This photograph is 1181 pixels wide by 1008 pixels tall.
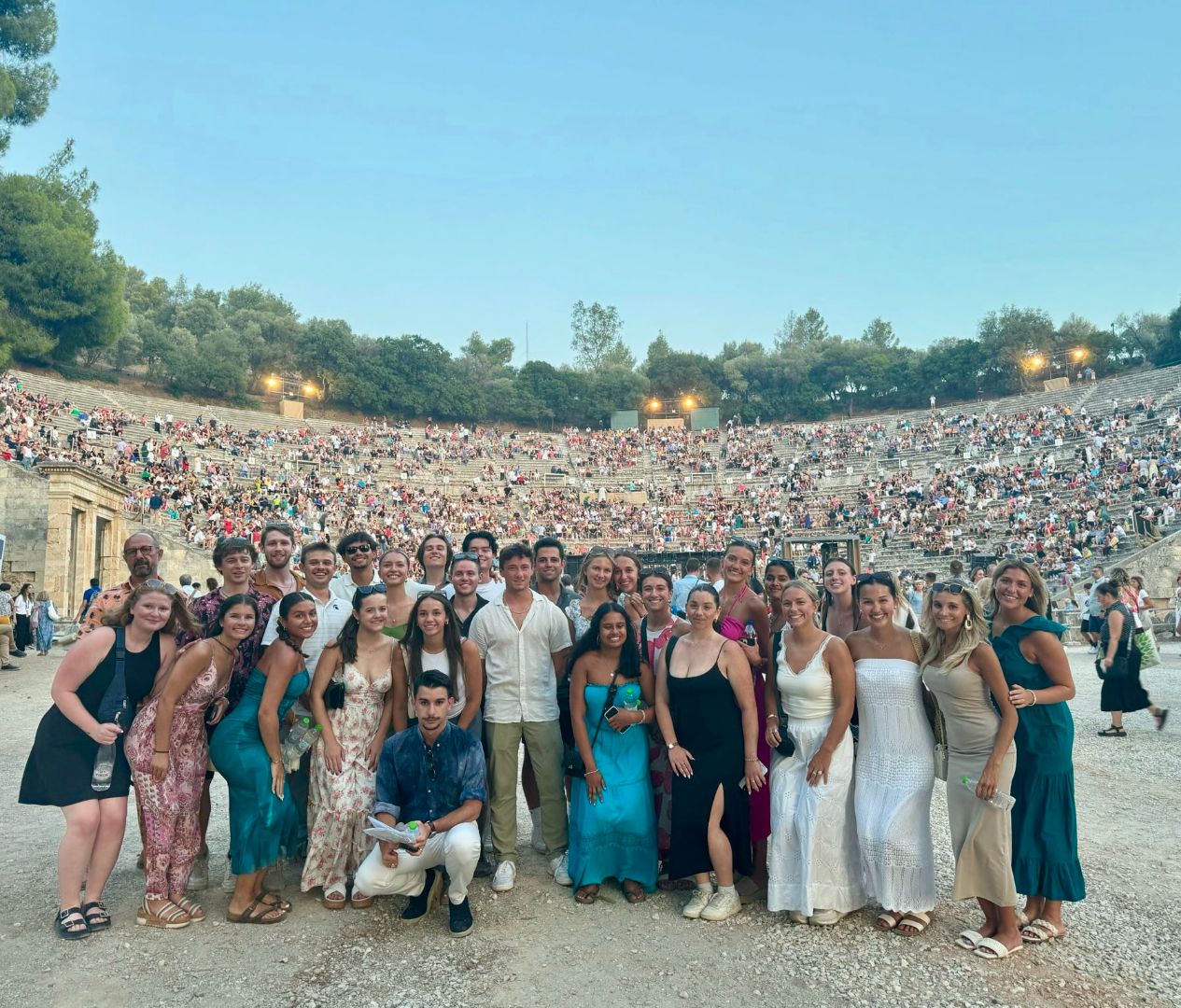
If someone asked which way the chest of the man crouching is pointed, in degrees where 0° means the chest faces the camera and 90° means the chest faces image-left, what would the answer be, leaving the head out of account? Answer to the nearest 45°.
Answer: approximately 0°

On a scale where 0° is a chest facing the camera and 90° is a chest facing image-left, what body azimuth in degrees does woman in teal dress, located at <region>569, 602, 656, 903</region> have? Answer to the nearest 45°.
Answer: approximately 0°

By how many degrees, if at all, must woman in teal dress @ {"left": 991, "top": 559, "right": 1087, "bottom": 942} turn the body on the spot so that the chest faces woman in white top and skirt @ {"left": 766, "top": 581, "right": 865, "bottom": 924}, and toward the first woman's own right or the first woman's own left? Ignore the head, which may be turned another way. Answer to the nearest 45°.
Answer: approximately 45° to the first woman's own right

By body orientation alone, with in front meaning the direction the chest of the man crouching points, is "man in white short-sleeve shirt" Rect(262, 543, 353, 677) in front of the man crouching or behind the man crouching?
behind
